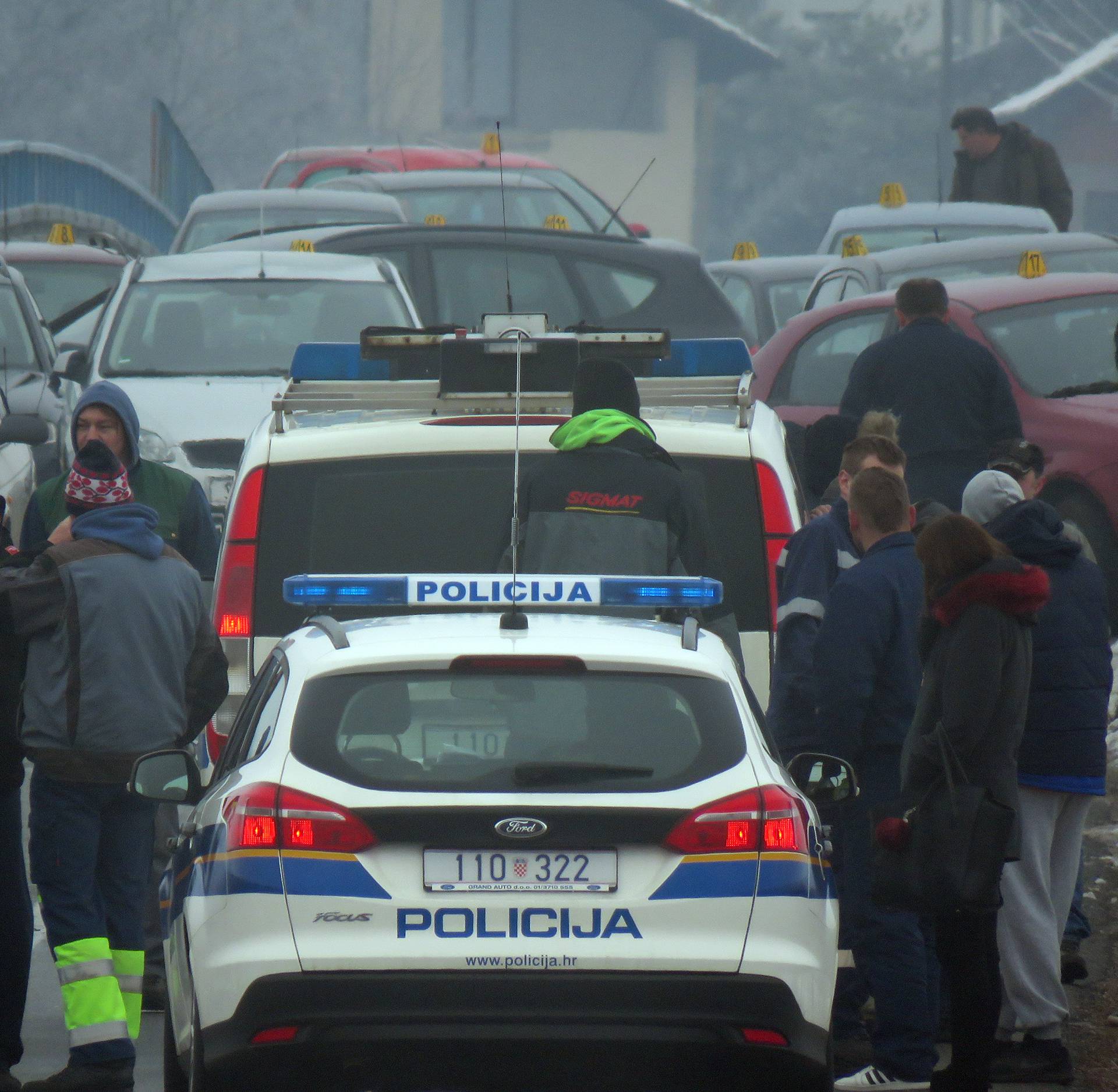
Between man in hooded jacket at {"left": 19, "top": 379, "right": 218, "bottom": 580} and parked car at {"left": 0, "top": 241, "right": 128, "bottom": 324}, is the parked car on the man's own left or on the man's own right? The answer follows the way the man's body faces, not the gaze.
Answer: on the man's own right

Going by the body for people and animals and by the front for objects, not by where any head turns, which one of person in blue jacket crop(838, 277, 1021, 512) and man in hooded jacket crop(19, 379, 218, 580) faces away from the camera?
the person in blue jacket

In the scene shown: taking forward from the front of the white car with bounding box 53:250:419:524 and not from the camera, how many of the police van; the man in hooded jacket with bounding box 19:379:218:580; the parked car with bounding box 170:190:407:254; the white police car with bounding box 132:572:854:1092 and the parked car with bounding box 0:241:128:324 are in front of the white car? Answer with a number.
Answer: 3

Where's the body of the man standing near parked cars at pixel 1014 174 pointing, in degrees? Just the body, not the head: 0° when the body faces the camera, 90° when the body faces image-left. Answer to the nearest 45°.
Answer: approximately 45°

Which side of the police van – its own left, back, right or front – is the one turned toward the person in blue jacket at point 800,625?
back

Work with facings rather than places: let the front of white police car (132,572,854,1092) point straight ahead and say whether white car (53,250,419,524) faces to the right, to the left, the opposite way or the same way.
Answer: the opposite way

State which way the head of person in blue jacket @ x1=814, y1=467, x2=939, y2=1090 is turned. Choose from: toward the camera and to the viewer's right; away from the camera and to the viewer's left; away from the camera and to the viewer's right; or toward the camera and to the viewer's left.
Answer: away from the camera and to the viewer's left

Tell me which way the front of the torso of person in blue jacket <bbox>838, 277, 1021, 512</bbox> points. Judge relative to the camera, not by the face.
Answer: away from the camera

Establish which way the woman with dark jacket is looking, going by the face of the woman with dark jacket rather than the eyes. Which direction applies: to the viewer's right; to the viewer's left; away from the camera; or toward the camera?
away from the camera

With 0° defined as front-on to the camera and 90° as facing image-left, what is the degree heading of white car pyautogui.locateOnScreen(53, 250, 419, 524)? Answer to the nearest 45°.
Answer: approximately 0°

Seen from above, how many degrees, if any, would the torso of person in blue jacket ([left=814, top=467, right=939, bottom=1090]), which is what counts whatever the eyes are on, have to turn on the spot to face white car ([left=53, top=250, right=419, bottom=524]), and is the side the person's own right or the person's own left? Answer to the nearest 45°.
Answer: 0° — they already face it

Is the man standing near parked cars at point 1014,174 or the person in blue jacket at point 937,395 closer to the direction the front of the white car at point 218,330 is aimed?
the person in blue jacket

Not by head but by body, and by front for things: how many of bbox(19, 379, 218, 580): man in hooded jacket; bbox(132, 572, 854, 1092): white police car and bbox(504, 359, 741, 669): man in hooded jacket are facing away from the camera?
2
